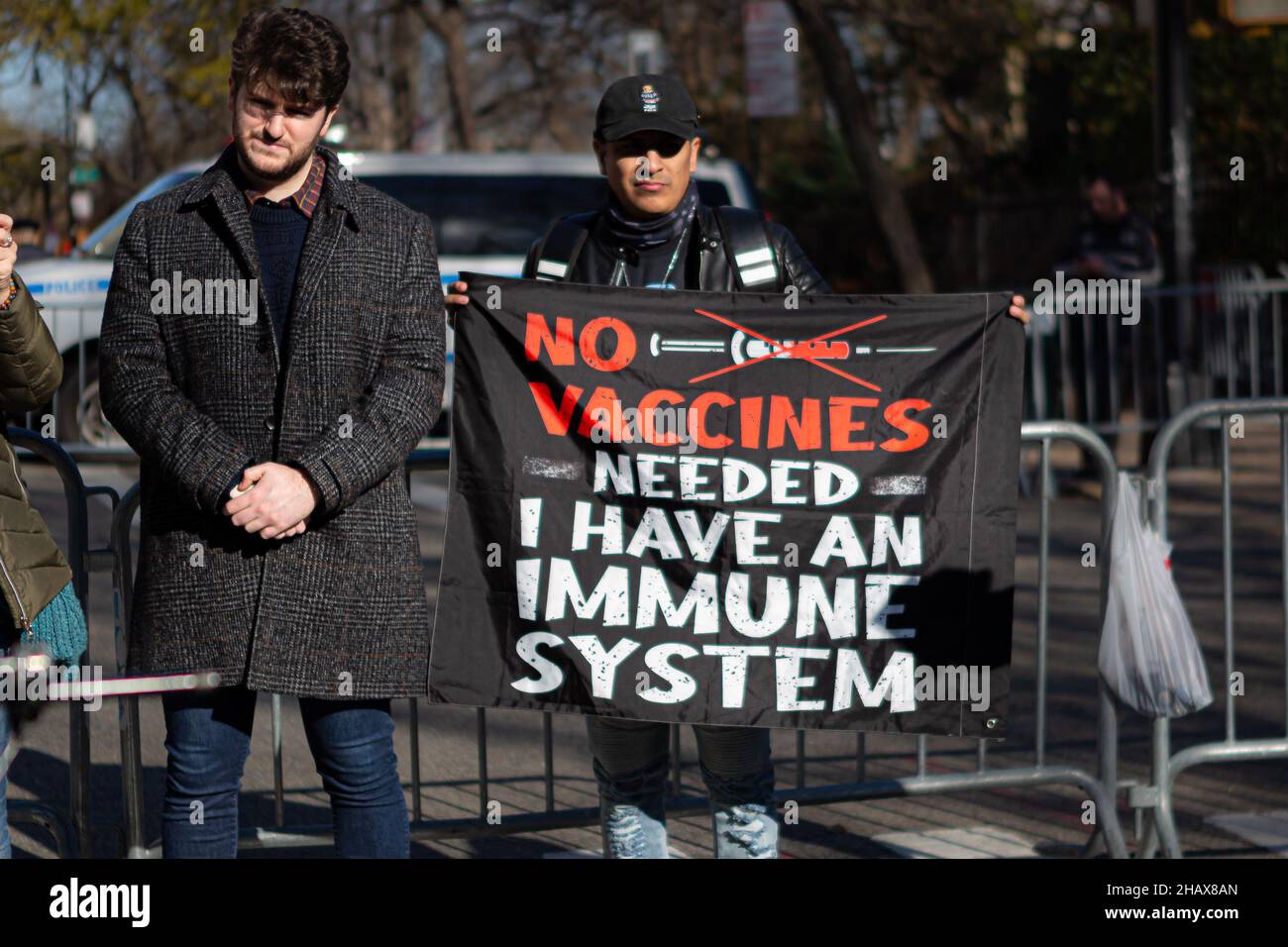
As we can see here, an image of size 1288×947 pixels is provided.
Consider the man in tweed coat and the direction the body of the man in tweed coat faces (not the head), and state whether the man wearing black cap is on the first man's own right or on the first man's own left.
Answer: on the first man's own left

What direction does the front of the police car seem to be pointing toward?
to the viewer's left

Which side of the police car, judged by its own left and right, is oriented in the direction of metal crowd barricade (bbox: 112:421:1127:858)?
left

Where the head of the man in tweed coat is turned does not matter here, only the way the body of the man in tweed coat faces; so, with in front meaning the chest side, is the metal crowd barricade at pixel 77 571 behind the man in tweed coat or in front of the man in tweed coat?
behind

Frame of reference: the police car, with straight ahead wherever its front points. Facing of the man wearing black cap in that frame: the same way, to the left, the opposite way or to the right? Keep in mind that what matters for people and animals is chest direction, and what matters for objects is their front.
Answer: to the left

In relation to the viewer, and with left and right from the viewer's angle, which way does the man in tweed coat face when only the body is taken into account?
facing the viewer

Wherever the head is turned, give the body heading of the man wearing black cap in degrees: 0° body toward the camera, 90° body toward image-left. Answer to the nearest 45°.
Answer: approximately 0°

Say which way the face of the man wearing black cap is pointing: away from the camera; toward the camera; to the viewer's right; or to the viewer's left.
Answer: toward the camera

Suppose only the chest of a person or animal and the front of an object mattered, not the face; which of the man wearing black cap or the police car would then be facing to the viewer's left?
the police car

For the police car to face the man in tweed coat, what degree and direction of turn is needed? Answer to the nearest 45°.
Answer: approximately 90° to its left
